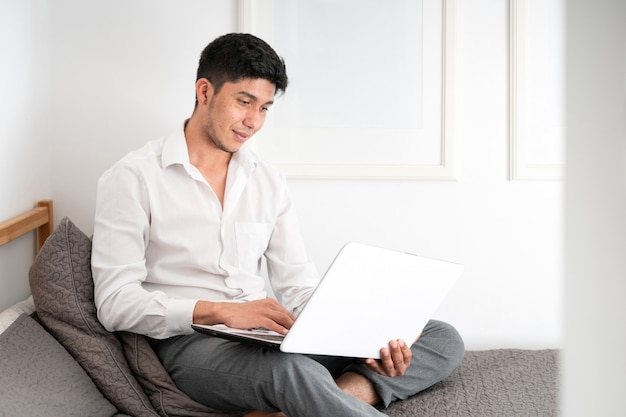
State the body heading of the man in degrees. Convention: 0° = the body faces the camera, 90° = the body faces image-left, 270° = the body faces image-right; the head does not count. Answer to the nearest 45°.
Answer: approximately 315°

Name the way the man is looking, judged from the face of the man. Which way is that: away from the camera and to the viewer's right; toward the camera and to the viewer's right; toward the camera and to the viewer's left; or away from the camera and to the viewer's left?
toward the camera and to the viewer's right

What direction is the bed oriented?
to the viewer's right
